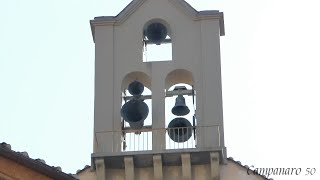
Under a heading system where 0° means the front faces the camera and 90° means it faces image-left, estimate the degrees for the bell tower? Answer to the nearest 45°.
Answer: approximately 0°
